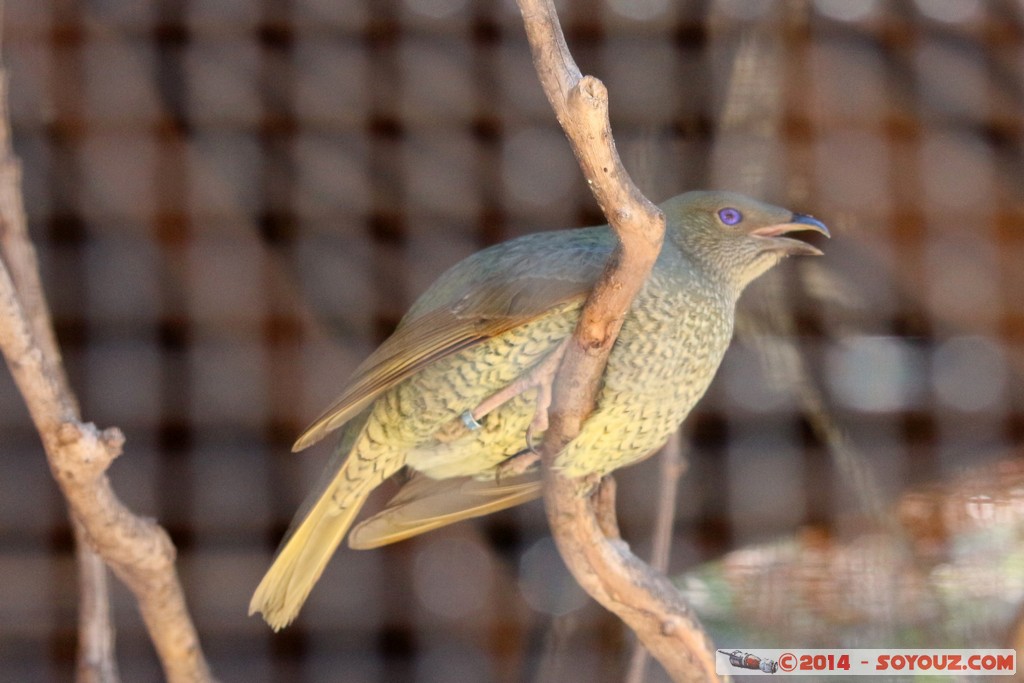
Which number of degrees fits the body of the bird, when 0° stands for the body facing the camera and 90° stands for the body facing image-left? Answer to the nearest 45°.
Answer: approximately 270°

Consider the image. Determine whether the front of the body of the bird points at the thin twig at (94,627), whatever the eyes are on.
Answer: no
